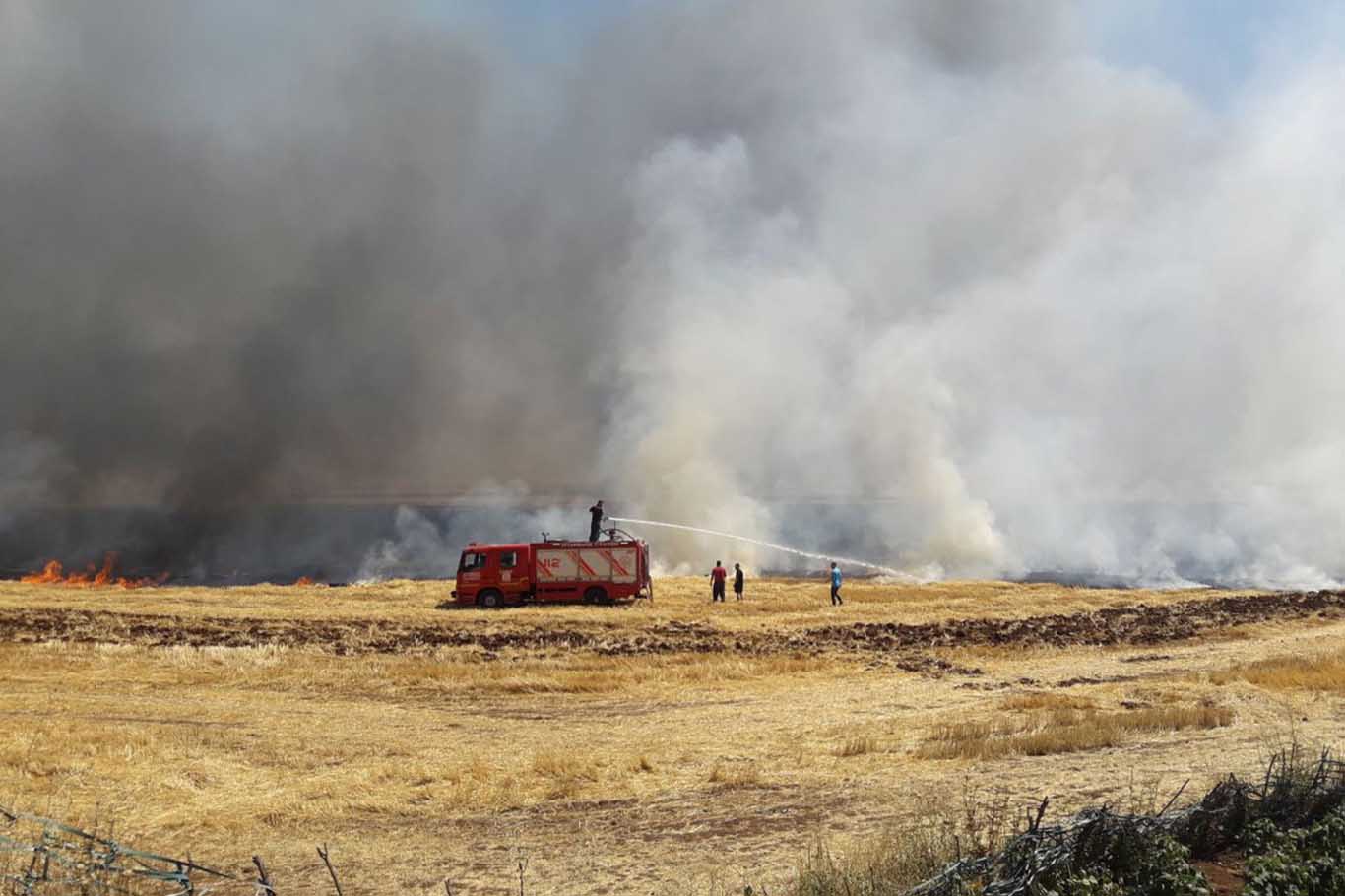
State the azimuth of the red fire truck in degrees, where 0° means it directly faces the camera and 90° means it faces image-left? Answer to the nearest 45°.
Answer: approximately 90°

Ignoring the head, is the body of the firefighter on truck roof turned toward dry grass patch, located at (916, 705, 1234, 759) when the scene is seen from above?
no

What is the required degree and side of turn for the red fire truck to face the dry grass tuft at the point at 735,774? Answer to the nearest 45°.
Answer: approximately 90° to its left

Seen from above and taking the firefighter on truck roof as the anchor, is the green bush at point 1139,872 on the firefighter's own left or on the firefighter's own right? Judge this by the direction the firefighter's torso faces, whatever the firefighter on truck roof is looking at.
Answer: on the firefighter's own right

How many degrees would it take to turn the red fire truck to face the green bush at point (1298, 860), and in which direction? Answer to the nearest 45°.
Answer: approximately 90° to its left

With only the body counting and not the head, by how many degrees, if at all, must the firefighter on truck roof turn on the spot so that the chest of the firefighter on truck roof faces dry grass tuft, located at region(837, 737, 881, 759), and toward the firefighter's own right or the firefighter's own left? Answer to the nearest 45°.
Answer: approximately 90° to the firefighter's own right

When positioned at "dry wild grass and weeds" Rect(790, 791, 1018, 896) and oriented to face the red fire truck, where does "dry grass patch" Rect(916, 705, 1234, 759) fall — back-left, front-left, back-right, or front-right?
front-right

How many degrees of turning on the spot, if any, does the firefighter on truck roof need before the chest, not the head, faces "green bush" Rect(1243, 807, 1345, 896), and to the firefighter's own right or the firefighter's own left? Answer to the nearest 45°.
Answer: approximately 90° to the firefighter's own right

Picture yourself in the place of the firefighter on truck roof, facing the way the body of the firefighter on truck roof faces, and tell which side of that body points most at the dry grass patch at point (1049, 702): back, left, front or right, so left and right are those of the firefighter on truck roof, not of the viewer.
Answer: right

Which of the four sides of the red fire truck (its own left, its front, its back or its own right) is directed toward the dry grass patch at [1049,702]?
left

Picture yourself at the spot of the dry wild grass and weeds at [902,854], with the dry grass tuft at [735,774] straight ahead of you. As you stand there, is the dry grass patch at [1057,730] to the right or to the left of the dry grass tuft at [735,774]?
right

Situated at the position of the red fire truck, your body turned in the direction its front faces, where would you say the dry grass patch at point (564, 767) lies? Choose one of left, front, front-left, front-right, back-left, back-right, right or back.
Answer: left

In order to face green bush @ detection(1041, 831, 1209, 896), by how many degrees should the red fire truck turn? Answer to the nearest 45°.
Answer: approximately 90° to its left

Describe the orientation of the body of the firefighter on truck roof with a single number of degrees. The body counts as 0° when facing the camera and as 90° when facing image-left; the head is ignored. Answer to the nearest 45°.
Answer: approximately 270°

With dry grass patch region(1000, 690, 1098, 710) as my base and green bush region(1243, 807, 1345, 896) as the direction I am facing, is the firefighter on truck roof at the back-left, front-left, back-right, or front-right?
back-right
